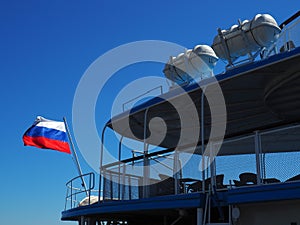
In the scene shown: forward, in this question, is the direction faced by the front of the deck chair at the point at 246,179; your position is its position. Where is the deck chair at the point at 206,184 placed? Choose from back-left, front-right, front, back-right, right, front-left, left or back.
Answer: front-right

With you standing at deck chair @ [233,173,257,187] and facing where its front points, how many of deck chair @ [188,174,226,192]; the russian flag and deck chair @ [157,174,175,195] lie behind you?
0

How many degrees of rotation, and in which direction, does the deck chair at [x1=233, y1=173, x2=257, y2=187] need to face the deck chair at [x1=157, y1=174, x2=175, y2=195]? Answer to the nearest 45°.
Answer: approximately 45° to its right
